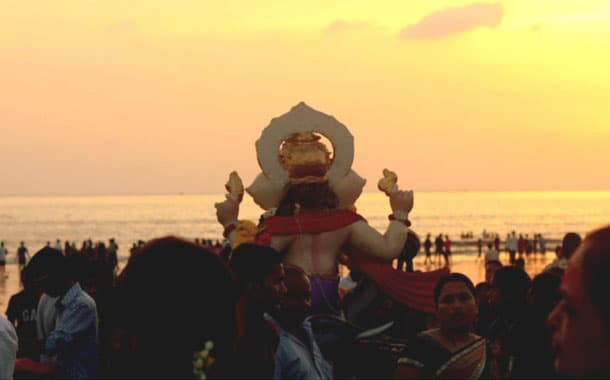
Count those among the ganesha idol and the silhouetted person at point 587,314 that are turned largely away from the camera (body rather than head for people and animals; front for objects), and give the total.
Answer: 1

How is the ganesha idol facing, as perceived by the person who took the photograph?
facing away from the viewer

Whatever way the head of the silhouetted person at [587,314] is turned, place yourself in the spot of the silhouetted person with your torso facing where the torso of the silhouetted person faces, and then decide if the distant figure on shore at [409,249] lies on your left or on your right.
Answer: on your right

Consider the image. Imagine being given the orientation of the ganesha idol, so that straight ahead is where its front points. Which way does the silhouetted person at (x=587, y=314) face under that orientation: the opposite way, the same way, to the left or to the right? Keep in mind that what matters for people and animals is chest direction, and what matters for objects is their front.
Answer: to the left

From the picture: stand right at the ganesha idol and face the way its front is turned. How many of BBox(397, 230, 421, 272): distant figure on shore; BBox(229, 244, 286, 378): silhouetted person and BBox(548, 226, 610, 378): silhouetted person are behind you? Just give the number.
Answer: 2

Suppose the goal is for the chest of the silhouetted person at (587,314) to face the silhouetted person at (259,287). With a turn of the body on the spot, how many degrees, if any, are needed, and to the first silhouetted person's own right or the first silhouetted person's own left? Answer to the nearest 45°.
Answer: approximately 45° to the first silhouetted person's own right

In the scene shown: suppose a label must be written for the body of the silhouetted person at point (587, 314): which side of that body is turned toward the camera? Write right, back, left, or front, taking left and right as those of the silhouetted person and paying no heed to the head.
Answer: left
